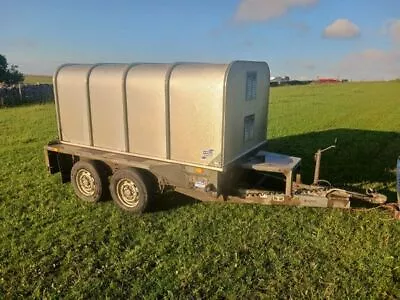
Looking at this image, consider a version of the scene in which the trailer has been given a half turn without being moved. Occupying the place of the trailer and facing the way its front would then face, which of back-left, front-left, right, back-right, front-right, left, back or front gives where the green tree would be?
front

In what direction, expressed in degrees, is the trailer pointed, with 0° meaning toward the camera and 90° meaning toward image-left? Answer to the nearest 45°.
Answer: approximately 315°

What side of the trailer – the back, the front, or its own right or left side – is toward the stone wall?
back
